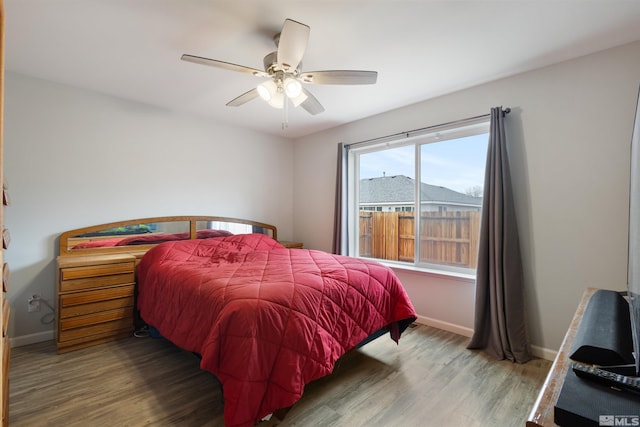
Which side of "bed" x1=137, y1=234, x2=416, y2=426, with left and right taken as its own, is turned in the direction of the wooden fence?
left

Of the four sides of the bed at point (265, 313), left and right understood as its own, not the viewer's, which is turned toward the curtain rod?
left

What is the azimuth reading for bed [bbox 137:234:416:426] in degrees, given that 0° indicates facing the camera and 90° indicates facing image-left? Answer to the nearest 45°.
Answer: approximately 315°

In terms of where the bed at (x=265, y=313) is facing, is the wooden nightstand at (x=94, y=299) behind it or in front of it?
behind

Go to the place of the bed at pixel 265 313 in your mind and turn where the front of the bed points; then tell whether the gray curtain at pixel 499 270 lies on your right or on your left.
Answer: on your left

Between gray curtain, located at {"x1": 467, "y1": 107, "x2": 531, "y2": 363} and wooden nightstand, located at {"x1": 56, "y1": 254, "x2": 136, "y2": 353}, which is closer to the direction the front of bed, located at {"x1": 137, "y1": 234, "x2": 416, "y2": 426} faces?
the gray curtain
